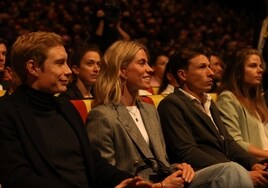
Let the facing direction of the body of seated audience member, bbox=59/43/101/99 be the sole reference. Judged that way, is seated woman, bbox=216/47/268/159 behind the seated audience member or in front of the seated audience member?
in front

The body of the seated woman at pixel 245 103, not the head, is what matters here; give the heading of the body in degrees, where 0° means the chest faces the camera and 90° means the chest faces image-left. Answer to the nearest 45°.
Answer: approximately 315°

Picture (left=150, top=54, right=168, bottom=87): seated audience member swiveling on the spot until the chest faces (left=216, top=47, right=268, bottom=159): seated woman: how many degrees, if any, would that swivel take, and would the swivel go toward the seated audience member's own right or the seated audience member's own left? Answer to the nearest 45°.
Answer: approximately 45° to the seated audience member's own right

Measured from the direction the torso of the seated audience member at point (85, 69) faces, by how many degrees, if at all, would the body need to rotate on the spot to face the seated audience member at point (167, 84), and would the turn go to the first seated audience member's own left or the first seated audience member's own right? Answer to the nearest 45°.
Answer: approximately 90° to the first seated audience member's own left

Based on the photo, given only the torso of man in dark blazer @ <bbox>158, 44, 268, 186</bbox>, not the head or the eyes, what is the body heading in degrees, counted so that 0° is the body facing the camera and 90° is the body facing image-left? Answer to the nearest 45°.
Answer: approximately 315°

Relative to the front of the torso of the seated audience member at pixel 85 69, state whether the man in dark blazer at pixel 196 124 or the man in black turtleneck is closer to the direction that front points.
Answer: the man in dark blazer

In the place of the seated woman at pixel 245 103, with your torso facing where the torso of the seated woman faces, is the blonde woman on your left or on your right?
on your right

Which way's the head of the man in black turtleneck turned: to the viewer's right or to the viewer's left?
to the viewer's right

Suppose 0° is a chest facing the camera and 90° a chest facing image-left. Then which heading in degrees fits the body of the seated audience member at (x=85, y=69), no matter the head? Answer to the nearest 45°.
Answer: approximately 315°

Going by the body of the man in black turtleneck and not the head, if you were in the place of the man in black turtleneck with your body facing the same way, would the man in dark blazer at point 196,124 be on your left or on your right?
on your left

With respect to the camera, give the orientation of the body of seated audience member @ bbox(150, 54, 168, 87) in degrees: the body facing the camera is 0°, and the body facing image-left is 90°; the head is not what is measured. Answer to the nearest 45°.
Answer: approximately 315°
